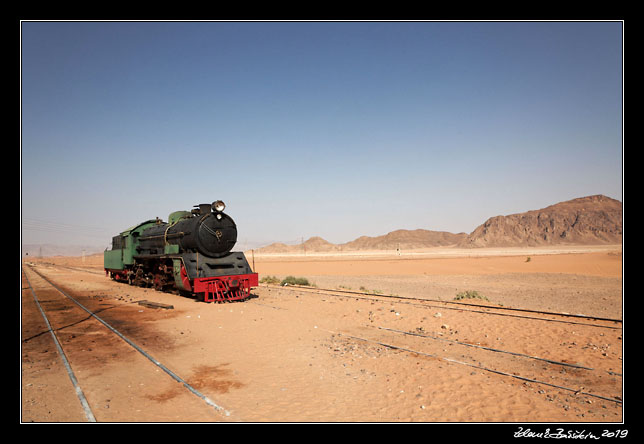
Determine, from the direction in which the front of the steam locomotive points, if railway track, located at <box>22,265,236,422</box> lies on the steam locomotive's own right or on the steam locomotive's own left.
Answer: on the steam locomotive's own right

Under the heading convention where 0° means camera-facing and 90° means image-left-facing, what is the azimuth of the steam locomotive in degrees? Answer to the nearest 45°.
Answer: approximately 315°

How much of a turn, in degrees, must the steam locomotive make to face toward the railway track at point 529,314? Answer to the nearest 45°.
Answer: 0° — it already faces it
